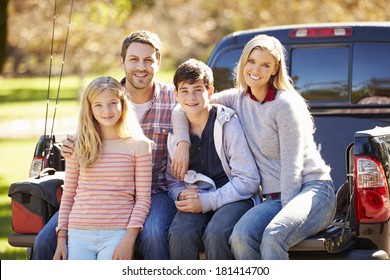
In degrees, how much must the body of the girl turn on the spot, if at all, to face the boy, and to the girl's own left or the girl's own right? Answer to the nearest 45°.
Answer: approximately 90° to the girl's own left

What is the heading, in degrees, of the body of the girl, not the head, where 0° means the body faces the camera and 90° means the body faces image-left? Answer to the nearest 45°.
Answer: approximately 0°

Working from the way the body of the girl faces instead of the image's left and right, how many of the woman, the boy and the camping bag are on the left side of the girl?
2

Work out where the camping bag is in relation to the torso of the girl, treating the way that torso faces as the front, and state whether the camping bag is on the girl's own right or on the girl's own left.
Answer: on the girl's own right

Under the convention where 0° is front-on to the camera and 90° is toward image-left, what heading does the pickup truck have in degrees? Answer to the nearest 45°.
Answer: approximately 225°

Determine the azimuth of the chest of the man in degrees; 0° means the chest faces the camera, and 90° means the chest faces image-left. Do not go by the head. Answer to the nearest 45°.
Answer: approximately 0°

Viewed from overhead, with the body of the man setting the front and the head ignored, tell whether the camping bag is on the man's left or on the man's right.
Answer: on the man's right
